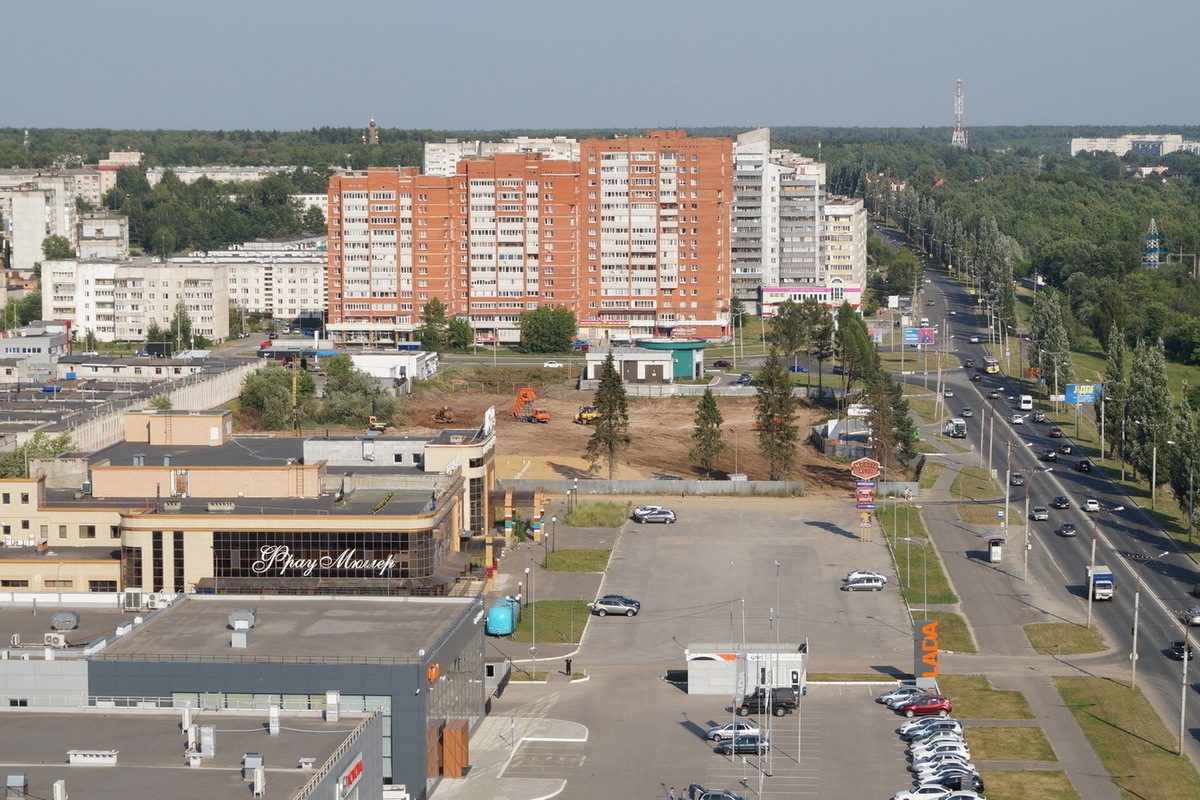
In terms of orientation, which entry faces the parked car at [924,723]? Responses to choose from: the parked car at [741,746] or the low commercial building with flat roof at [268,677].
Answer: the low commercial building with flat roof

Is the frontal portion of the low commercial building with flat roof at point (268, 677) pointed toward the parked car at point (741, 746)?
yes

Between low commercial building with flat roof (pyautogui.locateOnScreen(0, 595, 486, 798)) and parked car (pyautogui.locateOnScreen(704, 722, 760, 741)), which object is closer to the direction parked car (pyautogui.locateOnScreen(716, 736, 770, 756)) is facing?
the low commercial building with flat roof

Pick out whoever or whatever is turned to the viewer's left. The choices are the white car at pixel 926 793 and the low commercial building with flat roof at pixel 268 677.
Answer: the white car

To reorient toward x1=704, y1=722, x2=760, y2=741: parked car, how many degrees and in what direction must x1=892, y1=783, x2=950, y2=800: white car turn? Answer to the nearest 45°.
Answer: approximately 45° to its right

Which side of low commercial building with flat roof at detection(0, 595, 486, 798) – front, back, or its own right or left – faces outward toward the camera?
right

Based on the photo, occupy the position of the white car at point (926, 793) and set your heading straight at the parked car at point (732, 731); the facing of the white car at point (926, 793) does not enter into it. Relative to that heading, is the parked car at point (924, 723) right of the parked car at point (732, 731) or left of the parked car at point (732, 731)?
right

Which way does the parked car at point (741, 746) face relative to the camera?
to the viewer's left

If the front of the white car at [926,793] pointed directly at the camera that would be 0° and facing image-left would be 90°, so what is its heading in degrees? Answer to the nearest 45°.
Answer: approximately 90°

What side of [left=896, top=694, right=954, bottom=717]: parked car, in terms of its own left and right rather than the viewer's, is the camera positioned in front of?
left
